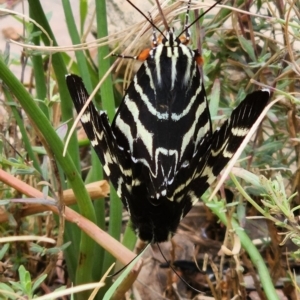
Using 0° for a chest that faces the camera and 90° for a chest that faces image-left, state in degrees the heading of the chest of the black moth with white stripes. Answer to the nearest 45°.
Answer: approximately 180°
